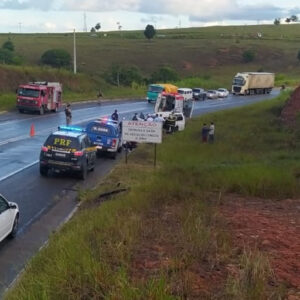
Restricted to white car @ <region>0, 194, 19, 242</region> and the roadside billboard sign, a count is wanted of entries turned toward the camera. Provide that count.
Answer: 1

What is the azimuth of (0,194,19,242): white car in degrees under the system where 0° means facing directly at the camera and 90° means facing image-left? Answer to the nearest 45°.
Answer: approximately 225°

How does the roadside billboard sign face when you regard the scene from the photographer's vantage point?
facing the viewer

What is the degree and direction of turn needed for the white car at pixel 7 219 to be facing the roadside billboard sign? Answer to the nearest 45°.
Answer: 0° — it already faces it

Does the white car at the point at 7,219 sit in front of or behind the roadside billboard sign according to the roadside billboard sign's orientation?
in front
